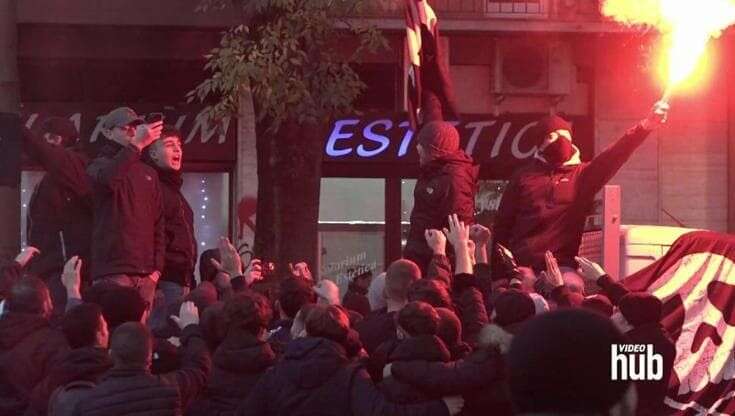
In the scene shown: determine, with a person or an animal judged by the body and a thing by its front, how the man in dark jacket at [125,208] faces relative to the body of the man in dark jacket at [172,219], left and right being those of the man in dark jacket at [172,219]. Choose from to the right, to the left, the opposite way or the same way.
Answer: the same way

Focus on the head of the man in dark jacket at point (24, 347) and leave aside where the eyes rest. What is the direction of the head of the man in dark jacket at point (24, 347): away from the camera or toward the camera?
away from the camera

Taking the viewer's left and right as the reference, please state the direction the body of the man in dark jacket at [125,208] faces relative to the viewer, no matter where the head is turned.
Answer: facing the viewer and to the right of the viewer

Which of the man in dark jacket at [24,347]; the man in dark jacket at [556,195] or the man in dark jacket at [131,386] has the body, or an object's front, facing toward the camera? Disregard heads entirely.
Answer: the man in dark jacket at [556,195]

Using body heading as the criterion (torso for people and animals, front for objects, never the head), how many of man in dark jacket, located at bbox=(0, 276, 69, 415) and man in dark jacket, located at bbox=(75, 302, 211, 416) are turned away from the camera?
2

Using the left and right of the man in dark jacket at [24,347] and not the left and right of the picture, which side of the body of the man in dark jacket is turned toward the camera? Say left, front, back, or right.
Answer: back

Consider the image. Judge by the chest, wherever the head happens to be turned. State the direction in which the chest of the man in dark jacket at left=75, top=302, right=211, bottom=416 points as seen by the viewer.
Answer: away from the camera

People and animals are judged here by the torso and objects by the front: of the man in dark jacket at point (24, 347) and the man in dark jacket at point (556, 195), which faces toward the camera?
the man in dark jacket at point (556, 195)

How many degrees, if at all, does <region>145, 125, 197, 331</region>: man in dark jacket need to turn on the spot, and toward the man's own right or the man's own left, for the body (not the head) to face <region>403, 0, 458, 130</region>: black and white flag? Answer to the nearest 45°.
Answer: approximately 90° to the man's own left

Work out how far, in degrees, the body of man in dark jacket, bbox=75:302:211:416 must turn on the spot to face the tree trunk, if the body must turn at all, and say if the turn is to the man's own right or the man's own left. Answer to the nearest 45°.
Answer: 0° — they already face it

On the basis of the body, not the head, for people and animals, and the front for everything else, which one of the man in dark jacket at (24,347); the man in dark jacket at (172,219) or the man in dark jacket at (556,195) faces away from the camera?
the man in dark jacket at (24,347)

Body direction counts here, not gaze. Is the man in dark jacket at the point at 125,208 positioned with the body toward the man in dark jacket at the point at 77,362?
no

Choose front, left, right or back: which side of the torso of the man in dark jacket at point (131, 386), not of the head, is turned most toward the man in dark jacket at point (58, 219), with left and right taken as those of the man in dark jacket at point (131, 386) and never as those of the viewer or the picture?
front

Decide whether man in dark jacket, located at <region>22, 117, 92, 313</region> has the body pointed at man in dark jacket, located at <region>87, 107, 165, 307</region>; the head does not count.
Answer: no

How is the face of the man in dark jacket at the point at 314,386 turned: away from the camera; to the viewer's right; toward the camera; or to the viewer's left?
away from the camera

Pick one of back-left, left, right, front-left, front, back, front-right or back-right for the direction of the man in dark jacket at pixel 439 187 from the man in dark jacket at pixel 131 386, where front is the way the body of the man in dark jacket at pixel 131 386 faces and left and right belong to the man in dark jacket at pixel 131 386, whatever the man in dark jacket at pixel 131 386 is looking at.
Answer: front-right

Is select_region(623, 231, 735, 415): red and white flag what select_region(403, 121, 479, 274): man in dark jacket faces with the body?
no

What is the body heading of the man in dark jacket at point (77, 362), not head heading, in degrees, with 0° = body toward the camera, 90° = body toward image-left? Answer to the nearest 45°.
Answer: approximately 225°

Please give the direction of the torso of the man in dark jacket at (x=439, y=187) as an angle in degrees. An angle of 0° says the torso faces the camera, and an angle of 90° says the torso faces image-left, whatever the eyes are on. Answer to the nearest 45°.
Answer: approximately 135°

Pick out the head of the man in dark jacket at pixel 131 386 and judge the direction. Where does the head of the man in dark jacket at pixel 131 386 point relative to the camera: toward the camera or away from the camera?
away from the camera

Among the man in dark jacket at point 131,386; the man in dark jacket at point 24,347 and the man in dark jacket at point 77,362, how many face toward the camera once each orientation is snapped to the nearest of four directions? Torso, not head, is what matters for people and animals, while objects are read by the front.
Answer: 0

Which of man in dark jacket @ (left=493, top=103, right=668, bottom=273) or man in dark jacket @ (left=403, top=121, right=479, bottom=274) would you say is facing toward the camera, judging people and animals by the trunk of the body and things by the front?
man in dark jacket @ (left=493, top=103, right=668, bottom=273)
